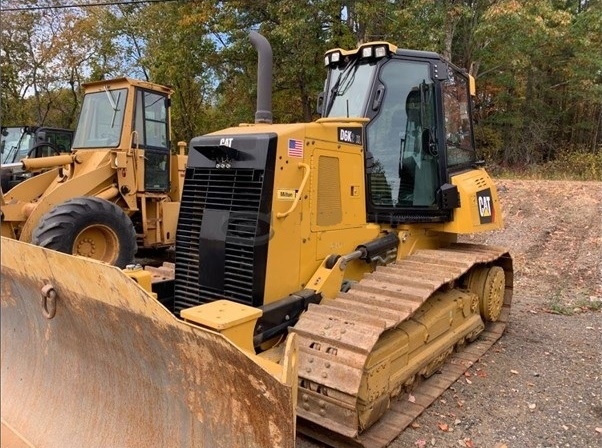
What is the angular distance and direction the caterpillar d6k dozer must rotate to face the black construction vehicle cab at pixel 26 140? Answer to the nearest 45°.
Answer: approximately 90° to its right

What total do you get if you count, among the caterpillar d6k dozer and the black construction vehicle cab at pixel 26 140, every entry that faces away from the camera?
0

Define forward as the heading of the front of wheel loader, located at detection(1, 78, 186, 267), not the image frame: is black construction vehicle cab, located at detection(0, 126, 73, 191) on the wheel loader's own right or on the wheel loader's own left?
on the wheel loader's own right

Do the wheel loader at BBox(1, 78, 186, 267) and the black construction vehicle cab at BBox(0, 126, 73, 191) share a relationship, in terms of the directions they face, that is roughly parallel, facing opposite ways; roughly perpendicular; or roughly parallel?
roughly parallel

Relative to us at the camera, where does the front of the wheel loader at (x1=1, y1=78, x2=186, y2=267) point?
facing the viewer and to the left of the viewer

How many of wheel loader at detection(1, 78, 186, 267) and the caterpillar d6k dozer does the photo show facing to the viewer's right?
0

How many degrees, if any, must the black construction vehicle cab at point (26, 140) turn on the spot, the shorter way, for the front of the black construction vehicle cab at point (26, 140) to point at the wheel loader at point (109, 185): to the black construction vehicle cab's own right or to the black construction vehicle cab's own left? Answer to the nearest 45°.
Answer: approximately 45° to the black construction vehicle cab's own left

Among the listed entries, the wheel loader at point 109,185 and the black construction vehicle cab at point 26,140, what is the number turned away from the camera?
0

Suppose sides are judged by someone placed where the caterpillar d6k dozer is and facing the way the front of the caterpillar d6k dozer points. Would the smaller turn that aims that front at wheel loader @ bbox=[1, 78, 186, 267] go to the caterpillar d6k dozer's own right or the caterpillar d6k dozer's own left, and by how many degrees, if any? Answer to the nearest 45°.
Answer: approximately 90° to the caterpillar d6k dozer's own right
